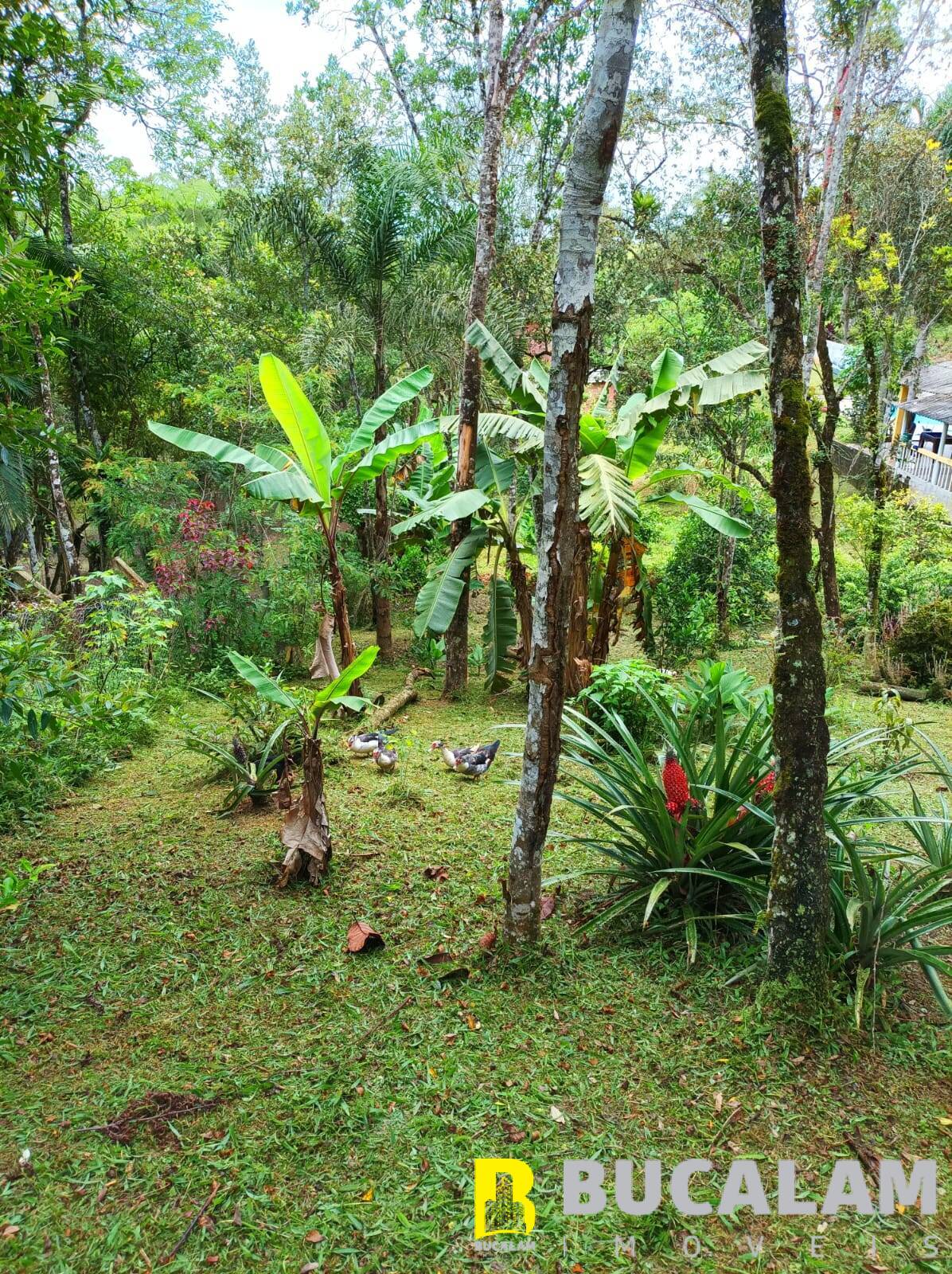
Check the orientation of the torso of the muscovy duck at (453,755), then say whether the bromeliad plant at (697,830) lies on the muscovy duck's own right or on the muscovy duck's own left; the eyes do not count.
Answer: on the muscovy duck's own left

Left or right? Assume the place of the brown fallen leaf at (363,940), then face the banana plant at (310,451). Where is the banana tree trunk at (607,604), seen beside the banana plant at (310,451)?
right

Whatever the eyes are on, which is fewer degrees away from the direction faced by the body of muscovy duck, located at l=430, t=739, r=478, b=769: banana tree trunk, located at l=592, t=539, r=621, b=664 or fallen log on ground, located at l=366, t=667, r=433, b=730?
the fallen log on ground

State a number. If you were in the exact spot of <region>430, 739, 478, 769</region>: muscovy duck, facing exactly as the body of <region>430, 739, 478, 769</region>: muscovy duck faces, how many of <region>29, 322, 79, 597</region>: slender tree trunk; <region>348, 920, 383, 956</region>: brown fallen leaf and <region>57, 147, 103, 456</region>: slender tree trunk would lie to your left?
1

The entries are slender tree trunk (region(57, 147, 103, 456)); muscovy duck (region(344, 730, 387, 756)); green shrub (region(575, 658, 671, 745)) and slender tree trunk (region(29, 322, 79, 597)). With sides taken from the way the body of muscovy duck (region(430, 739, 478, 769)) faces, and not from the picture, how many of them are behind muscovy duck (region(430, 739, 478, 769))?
1

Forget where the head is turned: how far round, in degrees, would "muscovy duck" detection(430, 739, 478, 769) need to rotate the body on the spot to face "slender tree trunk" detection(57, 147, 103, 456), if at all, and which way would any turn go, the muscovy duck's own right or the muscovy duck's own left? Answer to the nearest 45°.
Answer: approximately 45° to the muscovy duck's own right

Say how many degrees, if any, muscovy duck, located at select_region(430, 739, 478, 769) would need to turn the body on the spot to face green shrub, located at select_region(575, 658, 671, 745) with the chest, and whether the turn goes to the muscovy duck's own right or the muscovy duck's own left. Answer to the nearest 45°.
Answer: approximately 180°

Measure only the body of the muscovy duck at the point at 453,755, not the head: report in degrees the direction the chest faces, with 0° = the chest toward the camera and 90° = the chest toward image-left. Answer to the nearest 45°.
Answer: approximately 90°
